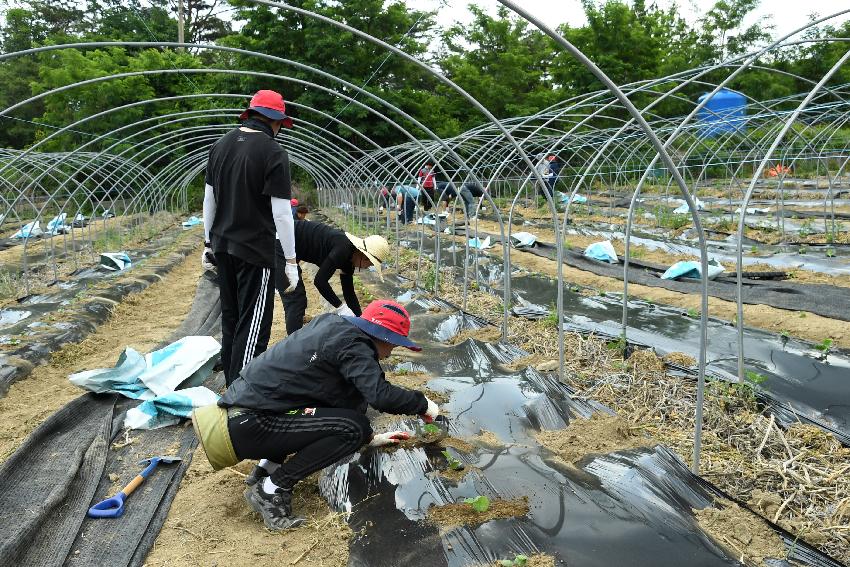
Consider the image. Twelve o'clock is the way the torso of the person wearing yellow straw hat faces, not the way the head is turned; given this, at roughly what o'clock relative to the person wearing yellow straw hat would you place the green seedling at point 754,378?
The green seedling is roughly at 1 o'clock from the person wearing yellow straw hat.

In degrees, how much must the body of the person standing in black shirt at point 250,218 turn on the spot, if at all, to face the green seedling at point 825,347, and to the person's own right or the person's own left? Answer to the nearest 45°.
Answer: approximately 45° to the person's own right

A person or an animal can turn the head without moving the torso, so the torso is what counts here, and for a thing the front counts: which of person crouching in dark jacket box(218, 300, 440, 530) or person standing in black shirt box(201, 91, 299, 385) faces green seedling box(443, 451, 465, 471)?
the person crouching in dark jacket

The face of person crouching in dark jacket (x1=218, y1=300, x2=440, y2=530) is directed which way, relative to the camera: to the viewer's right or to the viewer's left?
to the viewer's right

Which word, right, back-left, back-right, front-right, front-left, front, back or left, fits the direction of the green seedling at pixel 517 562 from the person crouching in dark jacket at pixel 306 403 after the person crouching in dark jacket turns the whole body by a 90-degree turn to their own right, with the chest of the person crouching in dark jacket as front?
front-left

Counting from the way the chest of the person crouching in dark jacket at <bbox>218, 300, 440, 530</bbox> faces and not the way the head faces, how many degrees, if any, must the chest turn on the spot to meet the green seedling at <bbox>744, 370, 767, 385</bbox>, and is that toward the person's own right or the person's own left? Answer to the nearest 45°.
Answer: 0° — they already face it

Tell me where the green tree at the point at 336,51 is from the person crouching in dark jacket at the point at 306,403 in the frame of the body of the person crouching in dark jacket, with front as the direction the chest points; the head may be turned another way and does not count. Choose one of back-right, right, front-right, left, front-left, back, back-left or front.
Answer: left

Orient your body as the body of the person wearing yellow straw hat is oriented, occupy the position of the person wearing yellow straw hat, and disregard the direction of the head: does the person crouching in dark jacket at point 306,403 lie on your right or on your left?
on your right

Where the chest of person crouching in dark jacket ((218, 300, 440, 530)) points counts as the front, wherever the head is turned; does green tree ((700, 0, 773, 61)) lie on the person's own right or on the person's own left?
on the person's own left

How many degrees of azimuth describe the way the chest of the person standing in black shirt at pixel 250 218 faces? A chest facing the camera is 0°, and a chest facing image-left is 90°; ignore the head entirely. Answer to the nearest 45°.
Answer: approximately 225°

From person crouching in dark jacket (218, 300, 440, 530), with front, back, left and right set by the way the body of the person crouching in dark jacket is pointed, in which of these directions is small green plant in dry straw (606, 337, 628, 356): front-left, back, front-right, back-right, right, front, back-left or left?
front-left

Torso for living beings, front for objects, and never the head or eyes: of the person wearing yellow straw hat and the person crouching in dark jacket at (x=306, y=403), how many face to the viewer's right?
2

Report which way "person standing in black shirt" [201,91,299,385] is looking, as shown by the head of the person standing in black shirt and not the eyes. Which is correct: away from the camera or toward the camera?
away from the camera

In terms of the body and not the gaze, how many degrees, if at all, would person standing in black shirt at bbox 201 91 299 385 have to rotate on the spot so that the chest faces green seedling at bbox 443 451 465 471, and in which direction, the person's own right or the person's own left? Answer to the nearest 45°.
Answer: approximately 90° to the person's own right

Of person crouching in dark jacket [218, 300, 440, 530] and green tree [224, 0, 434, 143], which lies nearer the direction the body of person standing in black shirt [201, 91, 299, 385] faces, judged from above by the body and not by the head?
the green tree

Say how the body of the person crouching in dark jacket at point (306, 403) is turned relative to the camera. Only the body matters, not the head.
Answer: to the viewer's right

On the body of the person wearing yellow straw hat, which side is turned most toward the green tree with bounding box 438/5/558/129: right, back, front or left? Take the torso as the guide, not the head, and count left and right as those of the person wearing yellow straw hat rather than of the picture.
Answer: left

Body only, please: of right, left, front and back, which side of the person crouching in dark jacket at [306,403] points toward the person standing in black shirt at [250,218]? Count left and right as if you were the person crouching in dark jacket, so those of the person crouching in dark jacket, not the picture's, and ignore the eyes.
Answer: left

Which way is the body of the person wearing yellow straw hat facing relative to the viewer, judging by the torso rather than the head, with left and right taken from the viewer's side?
facing to the right of the viewer
